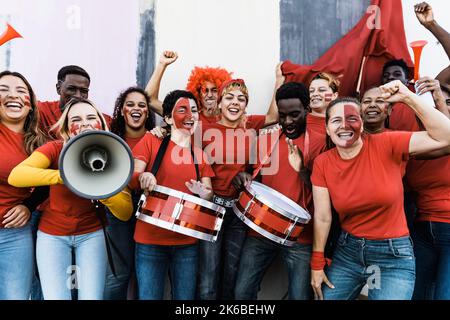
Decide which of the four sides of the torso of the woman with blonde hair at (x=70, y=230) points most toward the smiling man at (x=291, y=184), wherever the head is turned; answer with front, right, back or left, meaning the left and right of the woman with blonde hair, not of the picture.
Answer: left

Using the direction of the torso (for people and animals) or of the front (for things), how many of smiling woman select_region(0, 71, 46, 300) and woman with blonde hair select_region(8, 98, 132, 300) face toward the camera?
2

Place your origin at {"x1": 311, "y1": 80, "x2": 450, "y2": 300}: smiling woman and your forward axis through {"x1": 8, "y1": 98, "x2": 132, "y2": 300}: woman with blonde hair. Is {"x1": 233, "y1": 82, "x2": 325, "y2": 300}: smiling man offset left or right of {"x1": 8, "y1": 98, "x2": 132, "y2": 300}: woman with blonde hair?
right

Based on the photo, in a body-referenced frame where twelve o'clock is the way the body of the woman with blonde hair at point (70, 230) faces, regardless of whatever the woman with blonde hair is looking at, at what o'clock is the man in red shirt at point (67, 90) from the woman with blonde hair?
The man in red shirt is roughly at 6 o'clock from the woman with blonde hair.

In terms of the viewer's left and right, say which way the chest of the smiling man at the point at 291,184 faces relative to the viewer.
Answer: facing the viewer and to the left of the viewer

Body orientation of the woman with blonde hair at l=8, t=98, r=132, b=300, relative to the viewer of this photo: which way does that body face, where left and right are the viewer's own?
facing the viewer

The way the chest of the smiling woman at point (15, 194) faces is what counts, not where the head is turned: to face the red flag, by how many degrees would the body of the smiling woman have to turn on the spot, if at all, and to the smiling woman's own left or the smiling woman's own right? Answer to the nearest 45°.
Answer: approximately 90° to the smiling woman's own left

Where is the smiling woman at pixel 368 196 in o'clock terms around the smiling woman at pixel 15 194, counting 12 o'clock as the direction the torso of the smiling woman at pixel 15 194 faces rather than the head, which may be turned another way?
the smiling woman at pixel 368 196 is roughly at 10 o'clock from the smiling woman at pixel 15 194.

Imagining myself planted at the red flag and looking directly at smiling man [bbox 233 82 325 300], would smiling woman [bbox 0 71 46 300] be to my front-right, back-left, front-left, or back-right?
front-right

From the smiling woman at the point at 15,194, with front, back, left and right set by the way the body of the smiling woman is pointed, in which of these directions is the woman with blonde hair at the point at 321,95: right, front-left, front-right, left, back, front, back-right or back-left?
left

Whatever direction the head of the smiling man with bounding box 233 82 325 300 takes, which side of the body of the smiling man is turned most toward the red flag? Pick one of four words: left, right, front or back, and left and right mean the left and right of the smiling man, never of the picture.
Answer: back

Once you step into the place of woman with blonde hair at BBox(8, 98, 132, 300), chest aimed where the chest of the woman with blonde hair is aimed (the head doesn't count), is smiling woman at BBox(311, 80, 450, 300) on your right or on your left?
on your left

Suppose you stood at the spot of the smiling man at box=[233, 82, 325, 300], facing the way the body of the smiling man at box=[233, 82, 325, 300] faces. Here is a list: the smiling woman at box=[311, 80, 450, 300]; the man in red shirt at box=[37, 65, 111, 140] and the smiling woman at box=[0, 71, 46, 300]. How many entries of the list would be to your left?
1

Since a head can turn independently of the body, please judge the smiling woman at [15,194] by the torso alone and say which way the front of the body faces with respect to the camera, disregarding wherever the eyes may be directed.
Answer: toward the camera
